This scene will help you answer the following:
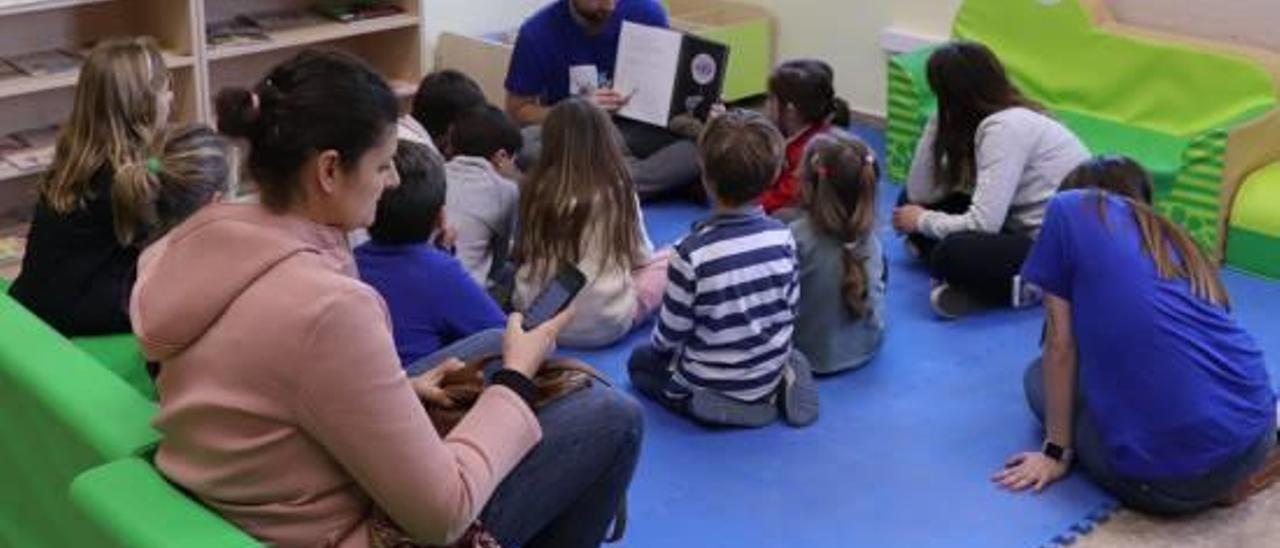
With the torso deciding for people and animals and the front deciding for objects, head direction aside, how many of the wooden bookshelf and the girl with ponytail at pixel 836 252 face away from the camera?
1

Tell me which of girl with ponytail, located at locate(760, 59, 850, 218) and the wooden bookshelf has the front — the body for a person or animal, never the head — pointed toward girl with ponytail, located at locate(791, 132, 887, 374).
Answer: the wooden bookshelf

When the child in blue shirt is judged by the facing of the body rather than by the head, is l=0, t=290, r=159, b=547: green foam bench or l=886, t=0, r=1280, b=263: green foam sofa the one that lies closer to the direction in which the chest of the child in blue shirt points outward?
the green foam sofa

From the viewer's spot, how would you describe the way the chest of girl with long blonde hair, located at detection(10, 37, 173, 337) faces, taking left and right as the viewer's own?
facing away from the viewer and to the right of the viewer

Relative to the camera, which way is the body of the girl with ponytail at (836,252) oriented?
away from the camera

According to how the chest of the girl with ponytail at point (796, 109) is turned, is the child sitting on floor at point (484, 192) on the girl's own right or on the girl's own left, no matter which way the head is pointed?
on the girl's own left

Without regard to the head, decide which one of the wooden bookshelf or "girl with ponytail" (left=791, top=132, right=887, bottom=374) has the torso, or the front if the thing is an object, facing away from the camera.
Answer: the girl with ponytail

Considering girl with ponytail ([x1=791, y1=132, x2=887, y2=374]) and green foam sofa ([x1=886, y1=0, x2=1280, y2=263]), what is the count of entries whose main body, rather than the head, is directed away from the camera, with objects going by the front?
1

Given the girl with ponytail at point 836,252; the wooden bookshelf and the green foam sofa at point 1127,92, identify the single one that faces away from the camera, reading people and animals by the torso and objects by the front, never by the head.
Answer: the girl with ponytail

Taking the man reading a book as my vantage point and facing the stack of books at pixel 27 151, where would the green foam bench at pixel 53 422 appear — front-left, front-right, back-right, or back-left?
front-left

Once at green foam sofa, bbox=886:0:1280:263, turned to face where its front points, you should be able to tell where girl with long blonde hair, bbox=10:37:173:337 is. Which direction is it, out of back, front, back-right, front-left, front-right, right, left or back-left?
front

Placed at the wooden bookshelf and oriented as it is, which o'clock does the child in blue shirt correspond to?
The child in blue shirt is roughly at 1 o'clock from the wooden bookshelf.

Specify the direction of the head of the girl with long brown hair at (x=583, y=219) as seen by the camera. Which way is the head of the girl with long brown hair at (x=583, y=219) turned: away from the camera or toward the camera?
away from the camera

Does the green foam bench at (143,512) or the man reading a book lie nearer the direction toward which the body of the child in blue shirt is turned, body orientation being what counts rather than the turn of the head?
the man reading a book

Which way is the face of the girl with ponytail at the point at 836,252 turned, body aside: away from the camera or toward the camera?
away from the camera
